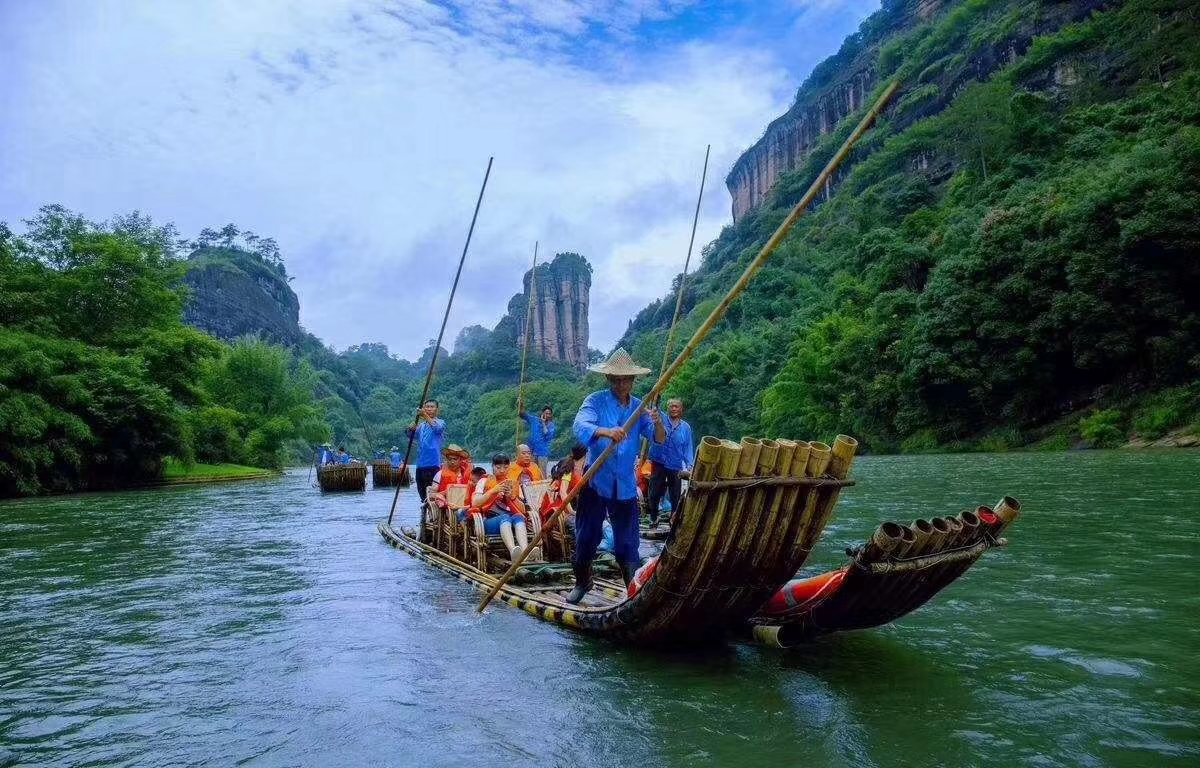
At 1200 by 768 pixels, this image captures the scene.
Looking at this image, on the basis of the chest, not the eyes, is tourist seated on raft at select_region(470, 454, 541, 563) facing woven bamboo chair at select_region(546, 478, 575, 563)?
no

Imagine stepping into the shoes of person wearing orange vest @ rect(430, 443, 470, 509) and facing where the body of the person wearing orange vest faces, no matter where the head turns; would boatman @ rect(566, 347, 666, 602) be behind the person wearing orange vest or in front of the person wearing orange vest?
in front

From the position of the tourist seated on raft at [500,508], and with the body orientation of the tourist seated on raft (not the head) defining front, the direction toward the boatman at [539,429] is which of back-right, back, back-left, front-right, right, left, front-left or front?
back-left

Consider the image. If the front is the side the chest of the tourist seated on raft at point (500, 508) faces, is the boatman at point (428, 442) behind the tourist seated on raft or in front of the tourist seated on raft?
behind

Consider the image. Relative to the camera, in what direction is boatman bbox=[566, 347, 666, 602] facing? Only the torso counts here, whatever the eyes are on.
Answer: toward the camera

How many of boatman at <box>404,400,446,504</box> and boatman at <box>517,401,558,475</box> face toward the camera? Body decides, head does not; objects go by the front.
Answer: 2

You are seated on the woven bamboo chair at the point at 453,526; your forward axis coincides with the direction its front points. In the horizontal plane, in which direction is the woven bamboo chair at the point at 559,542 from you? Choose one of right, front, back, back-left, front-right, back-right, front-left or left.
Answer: front

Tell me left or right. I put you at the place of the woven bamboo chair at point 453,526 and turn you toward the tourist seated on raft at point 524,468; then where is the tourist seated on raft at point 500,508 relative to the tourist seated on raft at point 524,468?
right

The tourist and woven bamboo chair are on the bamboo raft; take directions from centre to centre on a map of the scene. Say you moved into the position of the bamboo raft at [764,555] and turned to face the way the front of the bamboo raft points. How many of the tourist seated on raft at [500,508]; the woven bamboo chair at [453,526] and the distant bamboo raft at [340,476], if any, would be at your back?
3

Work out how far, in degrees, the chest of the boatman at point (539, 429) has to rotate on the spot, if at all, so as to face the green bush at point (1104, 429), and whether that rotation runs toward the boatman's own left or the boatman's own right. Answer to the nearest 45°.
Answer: approximately 135° to the boatman's own left

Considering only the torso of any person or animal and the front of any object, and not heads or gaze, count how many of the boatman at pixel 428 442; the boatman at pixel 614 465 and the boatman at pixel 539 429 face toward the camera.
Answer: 3

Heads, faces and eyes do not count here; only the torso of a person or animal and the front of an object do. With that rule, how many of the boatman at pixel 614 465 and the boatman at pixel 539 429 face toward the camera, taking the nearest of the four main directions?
2

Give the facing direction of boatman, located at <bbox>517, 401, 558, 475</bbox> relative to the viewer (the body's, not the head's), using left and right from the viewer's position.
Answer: facing the viewer

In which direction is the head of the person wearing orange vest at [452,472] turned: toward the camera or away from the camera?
toward the camera

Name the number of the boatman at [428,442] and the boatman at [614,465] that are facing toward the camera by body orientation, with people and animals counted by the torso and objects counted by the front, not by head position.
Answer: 2

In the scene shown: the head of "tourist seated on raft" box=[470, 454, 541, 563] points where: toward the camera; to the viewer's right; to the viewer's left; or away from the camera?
toward the camera

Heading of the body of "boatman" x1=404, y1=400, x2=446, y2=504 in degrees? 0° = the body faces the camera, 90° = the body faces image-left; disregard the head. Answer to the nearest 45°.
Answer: approximately 0°
